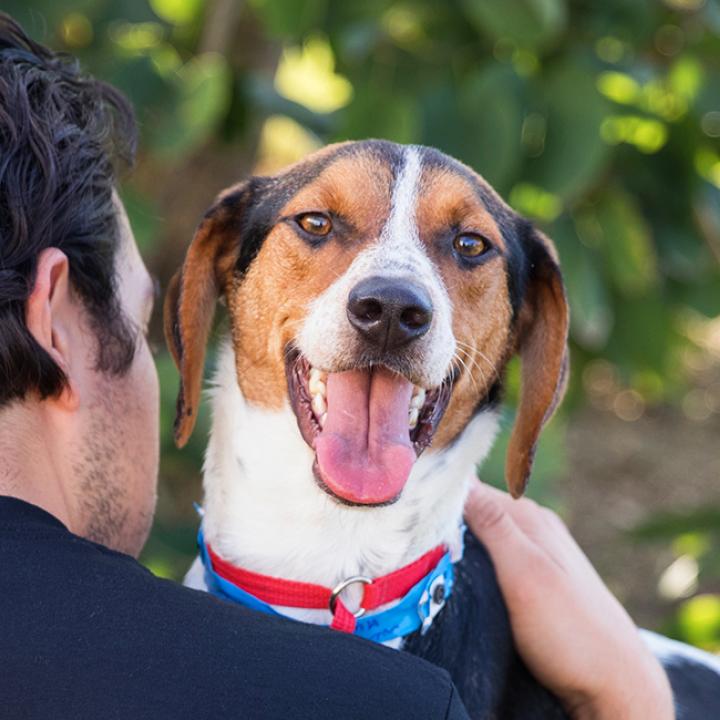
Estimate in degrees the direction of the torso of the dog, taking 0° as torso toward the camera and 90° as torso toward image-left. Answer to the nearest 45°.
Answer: approximately 0°

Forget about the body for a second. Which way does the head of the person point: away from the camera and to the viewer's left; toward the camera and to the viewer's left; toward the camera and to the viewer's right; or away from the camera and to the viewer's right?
away from the camera and to the viewer's right

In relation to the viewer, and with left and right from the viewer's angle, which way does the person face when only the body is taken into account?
facing away from the viewer and to the right of the viewer
